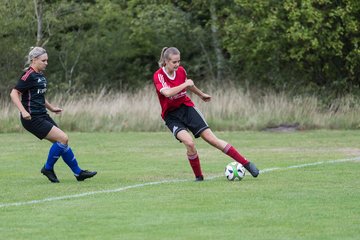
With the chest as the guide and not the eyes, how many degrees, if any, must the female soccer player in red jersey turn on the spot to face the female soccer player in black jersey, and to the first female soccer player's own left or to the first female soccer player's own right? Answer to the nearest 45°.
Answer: approximately 135° to the first female soccer player's own right

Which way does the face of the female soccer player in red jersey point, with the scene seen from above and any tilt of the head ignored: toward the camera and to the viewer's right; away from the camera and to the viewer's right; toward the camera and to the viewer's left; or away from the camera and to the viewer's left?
toward the camera and to the viewer's right
